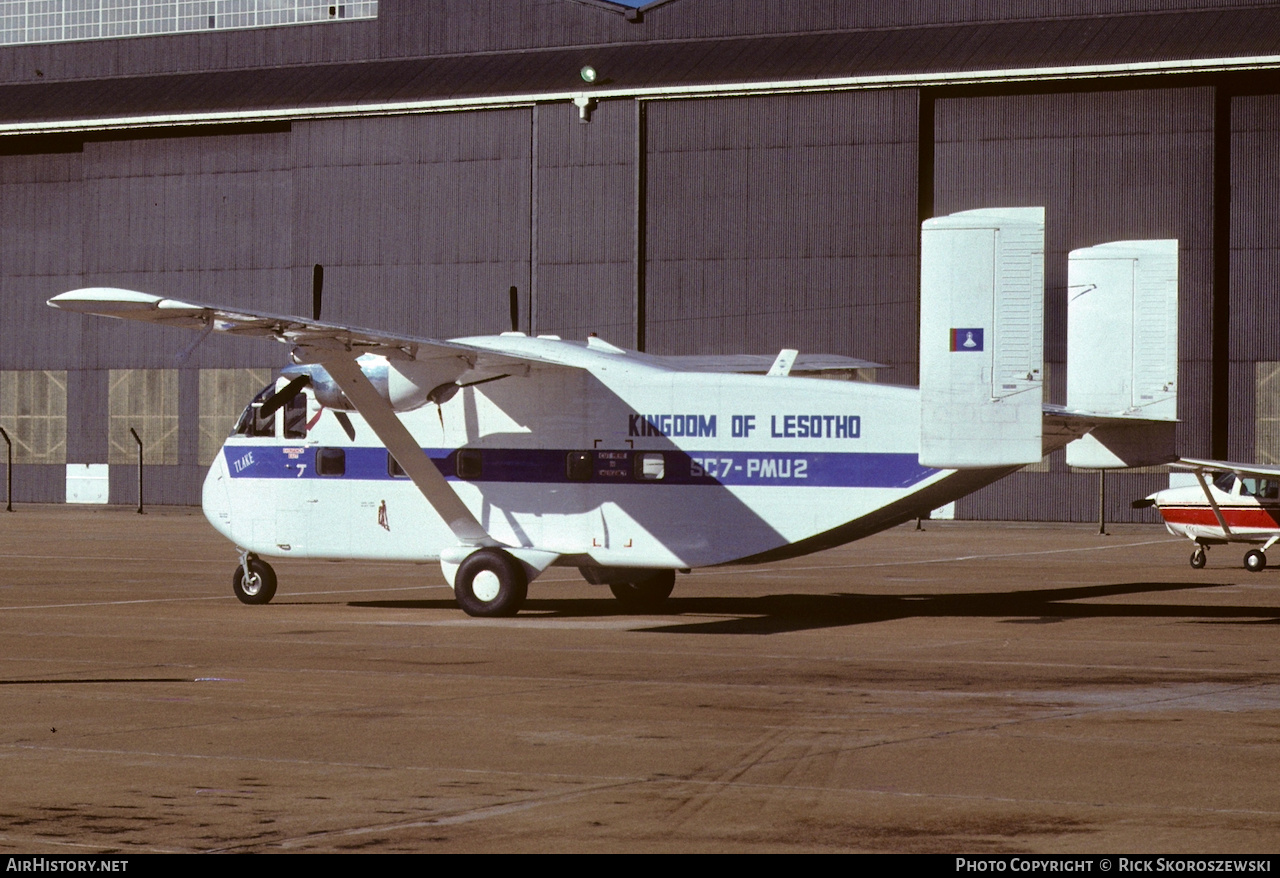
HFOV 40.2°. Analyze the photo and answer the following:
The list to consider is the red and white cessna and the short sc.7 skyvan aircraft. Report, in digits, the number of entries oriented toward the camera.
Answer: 0

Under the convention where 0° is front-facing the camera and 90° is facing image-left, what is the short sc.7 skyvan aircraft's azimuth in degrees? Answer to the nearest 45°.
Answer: approximately 135°

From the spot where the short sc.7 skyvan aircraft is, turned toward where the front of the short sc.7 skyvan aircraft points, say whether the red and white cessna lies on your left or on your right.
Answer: on your right

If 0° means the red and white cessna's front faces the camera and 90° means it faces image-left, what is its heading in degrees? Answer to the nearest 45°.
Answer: approximately 90°

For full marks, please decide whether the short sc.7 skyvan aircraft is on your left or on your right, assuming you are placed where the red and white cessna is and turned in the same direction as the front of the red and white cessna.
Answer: on your left
